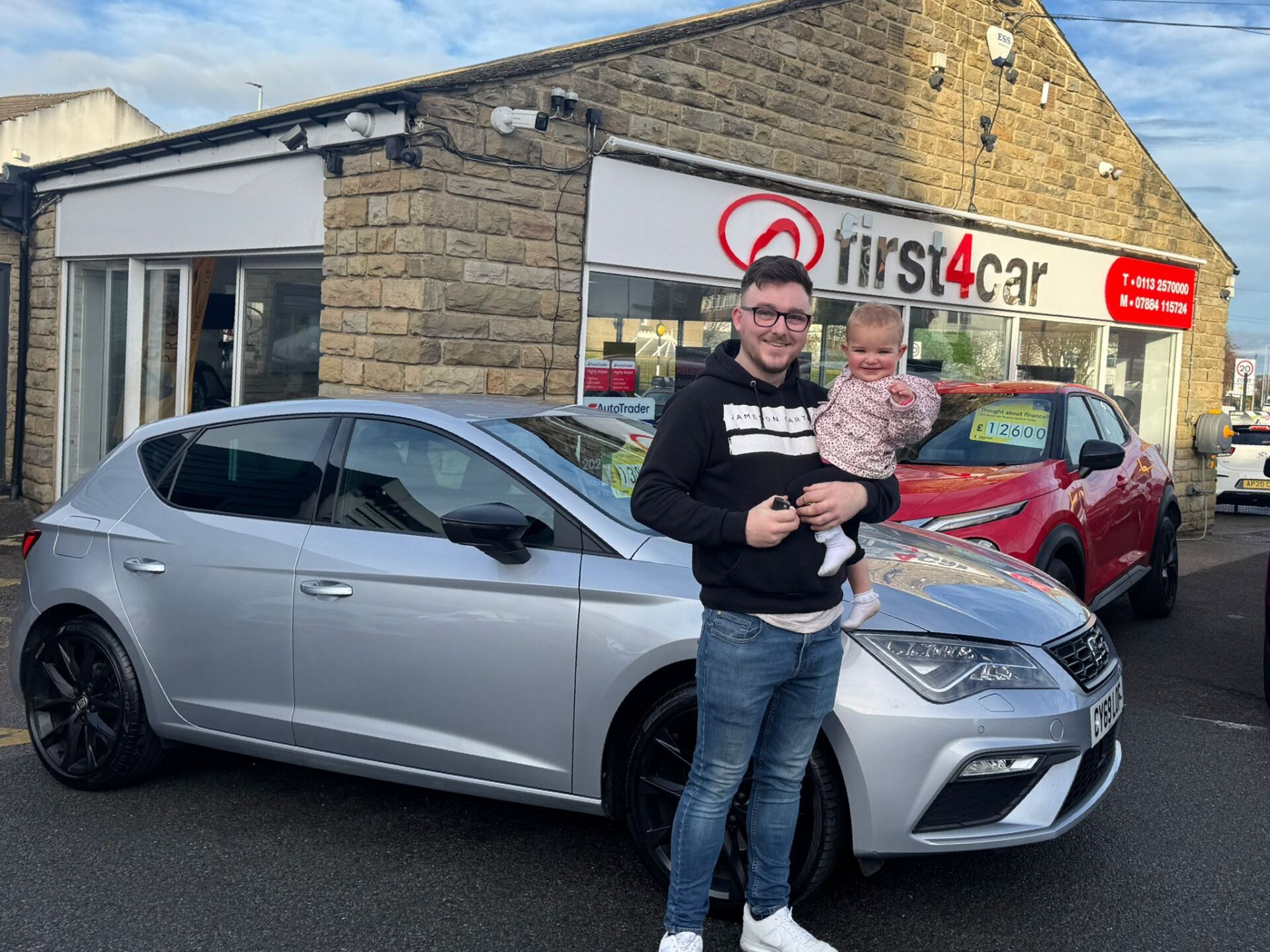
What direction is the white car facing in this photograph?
away from the camera

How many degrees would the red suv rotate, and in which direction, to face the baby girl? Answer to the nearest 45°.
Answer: approximately 45° to its left

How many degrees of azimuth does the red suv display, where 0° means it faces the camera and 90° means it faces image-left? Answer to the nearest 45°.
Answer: approximately 45°

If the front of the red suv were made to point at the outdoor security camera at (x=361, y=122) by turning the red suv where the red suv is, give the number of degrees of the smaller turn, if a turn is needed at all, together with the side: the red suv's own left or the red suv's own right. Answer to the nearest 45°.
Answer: approximately 45° to the red suv's own right

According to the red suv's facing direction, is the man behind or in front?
in front

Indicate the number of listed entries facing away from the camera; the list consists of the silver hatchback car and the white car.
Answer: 1

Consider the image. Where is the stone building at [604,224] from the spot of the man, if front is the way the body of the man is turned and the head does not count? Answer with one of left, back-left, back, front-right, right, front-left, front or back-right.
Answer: back-left

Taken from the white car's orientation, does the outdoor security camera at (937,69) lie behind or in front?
behind

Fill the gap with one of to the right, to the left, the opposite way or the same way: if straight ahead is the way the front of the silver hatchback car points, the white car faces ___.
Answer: to the left

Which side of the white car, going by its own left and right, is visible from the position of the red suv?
back

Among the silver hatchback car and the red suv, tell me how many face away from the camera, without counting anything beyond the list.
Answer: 0

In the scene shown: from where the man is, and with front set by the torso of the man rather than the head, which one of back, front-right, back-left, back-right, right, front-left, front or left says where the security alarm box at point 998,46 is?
back-left
